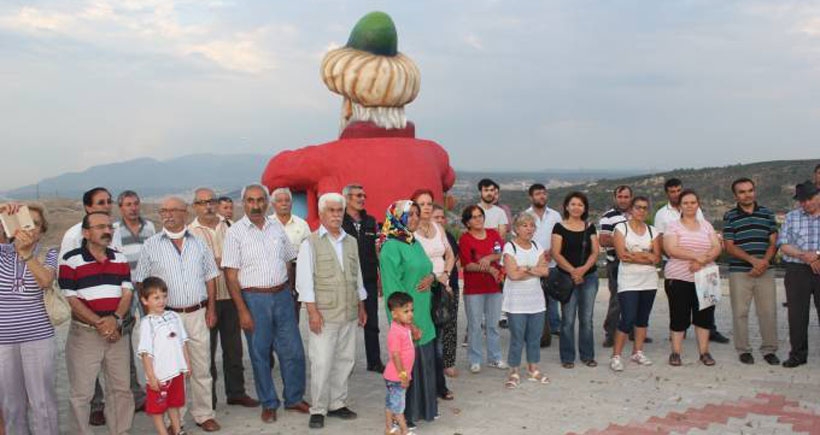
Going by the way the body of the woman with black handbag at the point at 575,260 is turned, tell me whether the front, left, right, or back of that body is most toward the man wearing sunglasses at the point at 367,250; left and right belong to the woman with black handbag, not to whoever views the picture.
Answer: right

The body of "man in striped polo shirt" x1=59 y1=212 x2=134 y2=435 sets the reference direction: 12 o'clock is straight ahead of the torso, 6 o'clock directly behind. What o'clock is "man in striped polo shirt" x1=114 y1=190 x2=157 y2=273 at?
"man in striped polo shirt" x1=114 y1=190 x2=157 y2=273 is roughly at 8 o'clock from "man in striped polo shirt" x1=59 y1=212 x2=134 y2=435.

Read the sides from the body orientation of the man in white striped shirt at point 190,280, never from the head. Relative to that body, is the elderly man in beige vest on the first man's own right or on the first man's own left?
on the first man's own left

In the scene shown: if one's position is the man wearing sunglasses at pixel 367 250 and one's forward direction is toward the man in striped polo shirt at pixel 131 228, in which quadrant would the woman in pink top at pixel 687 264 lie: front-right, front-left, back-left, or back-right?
back-left

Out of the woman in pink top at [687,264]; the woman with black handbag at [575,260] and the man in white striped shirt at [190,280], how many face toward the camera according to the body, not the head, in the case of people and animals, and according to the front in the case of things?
3

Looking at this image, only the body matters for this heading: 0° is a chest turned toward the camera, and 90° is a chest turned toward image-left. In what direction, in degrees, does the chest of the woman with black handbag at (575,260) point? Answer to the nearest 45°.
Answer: approximately 0°

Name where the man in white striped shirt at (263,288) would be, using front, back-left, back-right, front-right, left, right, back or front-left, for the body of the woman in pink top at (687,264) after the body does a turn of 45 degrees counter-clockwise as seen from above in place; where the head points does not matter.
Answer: right

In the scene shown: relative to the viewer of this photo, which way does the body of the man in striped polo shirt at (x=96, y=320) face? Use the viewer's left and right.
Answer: facing the viewer and to the right of the viewer

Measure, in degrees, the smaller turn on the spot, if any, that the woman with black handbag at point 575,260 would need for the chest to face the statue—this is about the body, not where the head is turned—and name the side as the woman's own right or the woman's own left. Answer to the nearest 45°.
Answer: approximately 135° to the woman's own right

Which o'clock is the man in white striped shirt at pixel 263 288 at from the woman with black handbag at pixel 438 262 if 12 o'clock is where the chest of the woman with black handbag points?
The man in white striped shirt is roughly at 2 o'clock from the woman with black handbag.

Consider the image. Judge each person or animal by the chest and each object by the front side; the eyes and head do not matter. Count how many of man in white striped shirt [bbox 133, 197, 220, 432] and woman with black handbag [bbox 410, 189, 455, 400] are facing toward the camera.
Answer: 2

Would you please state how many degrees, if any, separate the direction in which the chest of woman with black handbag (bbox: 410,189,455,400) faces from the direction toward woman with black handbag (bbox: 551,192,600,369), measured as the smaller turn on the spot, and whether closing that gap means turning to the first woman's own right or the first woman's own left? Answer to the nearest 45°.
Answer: approximately 135° to the first woman's own left

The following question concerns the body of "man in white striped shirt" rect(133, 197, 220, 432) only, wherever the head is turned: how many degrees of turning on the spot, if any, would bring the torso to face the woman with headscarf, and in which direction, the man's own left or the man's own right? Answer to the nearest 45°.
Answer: approximately 90° to the man's own left
